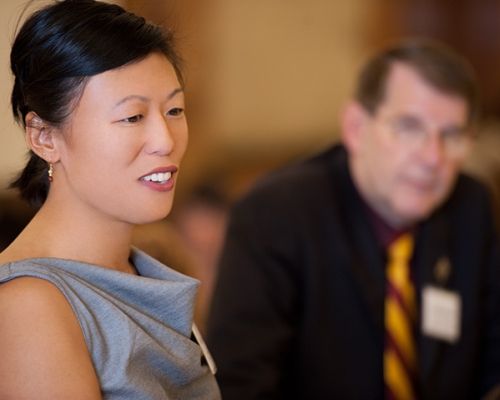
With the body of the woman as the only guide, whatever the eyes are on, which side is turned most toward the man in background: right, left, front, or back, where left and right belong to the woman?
left

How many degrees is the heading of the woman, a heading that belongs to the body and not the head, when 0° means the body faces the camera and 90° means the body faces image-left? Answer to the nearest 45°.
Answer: approximately 315°

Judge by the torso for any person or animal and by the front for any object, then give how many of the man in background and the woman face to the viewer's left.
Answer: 0

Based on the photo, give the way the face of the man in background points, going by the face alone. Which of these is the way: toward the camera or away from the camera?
toward the camera

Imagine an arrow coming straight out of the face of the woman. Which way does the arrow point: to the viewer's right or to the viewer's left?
to the viewer's right

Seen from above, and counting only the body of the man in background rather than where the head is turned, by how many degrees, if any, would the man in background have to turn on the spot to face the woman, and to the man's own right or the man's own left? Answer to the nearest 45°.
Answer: approximately 45° to the man's own right
